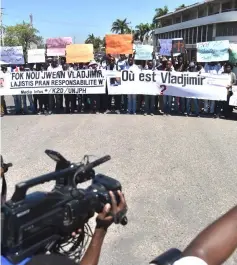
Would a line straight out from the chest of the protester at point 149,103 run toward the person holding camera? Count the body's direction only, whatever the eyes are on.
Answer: yes

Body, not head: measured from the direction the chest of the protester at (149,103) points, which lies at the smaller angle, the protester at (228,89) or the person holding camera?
the person holding camera

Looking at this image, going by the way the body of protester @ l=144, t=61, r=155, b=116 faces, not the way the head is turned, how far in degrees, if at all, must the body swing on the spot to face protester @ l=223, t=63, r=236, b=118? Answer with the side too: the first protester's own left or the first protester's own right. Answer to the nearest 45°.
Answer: approximately 90° to the first protester's own left

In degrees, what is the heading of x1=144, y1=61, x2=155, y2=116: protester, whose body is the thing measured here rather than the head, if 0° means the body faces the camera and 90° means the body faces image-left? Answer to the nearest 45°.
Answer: approximately 0°
